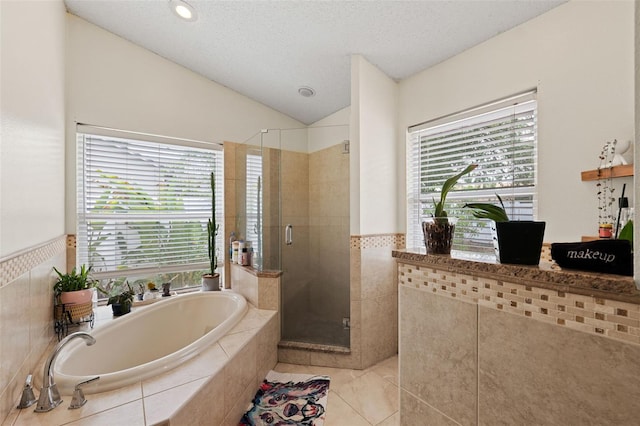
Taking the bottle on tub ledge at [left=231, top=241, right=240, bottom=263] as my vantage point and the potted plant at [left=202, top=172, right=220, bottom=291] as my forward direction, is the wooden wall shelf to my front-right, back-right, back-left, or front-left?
back-left

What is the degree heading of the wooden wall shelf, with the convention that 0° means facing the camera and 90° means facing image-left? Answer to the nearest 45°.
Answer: approximately 45°

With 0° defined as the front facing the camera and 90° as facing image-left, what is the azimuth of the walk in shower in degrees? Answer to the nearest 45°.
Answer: approximately 0°

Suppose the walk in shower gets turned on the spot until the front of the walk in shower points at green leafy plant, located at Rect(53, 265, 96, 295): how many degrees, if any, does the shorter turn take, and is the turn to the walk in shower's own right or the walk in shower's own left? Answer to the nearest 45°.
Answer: approximately 90° to the walk in shower's own right
